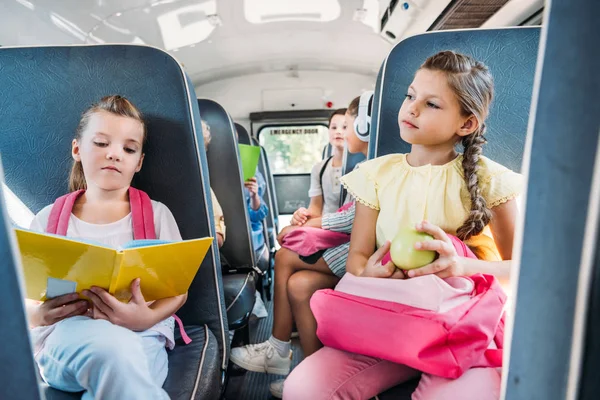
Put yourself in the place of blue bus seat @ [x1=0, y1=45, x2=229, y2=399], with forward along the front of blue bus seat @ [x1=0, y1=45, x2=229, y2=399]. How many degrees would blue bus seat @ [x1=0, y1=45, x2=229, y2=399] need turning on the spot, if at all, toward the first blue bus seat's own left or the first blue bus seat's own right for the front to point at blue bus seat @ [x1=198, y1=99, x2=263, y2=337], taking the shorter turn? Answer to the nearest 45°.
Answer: approximately 135° to the first blue bus seat's own left

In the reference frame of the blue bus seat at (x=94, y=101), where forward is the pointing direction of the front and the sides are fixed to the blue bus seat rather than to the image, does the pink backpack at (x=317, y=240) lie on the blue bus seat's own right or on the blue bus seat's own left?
on the blue bus seat's own left

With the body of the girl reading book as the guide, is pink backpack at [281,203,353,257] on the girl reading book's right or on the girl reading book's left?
on the girl reading book's left

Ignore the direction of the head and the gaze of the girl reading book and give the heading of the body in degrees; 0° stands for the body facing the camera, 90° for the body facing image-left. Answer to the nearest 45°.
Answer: approximately 0°

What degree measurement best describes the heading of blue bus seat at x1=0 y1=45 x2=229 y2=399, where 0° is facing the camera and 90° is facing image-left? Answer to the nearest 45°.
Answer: approximately 0°

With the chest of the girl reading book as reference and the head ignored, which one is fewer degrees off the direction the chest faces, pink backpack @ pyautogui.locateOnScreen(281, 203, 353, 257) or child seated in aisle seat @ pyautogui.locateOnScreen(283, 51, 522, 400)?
the child seated in aisle seat

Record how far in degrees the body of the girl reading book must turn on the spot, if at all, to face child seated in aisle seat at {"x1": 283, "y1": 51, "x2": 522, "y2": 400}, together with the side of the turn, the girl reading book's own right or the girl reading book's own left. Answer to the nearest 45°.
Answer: approximately 90° to the girl reading book's own left

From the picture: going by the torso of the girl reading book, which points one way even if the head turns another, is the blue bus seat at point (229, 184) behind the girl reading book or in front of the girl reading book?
behind
